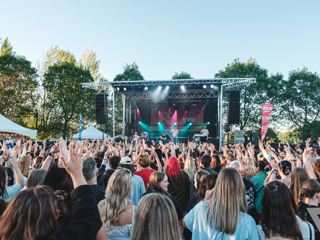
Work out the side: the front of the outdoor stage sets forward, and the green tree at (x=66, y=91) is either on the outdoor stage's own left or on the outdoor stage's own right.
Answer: on the outdoor stage's own right

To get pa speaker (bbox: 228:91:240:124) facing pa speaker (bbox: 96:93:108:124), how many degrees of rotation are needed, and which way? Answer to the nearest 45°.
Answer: approximately 90° to its right

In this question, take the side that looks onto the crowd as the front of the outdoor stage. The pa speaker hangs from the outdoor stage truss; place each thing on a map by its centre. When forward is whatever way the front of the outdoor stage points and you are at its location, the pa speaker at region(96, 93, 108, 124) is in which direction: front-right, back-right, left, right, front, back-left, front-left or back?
front-right

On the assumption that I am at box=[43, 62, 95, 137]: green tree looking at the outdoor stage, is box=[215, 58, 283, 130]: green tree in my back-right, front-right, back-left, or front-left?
front-left

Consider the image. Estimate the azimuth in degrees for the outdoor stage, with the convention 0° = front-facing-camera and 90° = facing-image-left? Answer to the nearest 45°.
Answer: approximately 0°

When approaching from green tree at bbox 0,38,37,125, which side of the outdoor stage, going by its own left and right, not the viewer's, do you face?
right

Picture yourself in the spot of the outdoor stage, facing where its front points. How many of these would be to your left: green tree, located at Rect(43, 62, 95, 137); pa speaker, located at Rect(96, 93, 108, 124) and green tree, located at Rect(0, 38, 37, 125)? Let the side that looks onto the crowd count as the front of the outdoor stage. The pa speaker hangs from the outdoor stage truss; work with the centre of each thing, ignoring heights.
0

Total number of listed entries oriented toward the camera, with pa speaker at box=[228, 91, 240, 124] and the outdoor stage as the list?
2

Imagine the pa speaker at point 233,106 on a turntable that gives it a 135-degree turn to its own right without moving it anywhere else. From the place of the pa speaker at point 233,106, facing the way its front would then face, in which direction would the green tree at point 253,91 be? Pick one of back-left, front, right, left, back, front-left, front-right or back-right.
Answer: front-right

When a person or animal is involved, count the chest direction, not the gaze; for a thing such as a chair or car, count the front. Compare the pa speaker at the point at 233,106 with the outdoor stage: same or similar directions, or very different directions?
same or similar directions

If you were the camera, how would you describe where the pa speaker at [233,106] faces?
facing the viewer
